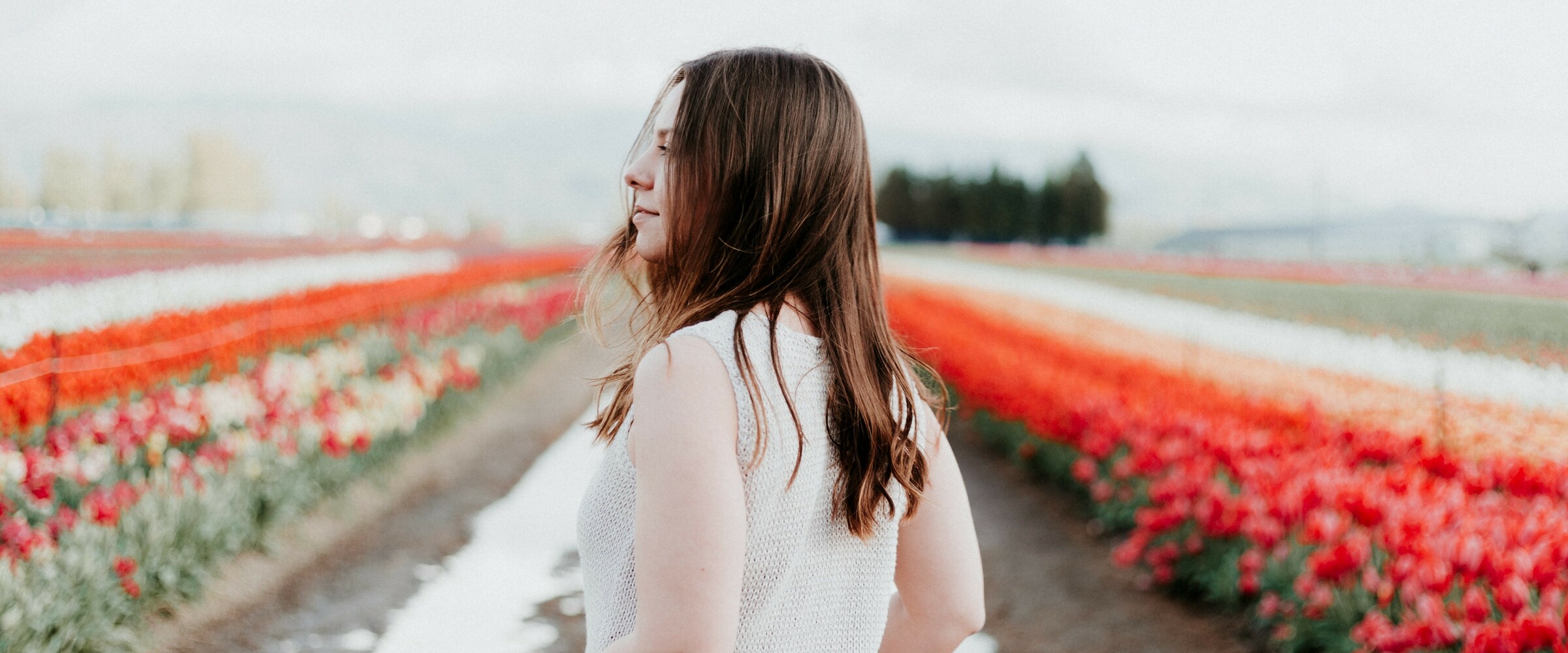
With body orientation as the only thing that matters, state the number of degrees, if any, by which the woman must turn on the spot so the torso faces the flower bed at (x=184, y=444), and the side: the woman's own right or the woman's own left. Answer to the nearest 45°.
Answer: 0° — they already face it

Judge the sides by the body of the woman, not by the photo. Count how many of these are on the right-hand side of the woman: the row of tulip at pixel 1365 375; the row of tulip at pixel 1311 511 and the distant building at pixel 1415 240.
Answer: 3

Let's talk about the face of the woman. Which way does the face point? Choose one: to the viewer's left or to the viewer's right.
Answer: to the viewer's left

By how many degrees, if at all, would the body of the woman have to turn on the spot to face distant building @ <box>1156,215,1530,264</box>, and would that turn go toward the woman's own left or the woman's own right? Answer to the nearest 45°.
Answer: approximately 90° to the woman's own right

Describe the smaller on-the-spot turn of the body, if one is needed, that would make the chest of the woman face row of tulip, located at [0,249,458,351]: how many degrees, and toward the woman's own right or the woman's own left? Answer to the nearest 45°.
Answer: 0° — they already face it

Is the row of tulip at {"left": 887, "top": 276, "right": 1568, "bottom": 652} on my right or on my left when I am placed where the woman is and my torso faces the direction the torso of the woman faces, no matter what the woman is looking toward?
on my right

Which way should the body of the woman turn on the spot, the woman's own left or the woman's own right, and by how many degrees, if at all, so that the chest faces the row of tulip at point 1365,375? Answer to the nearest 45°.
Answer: approximately 90° to the woman's own right

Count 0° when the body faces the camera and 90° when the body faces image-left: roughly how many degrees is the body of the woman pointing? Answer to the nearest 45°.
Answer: approximately 135°
